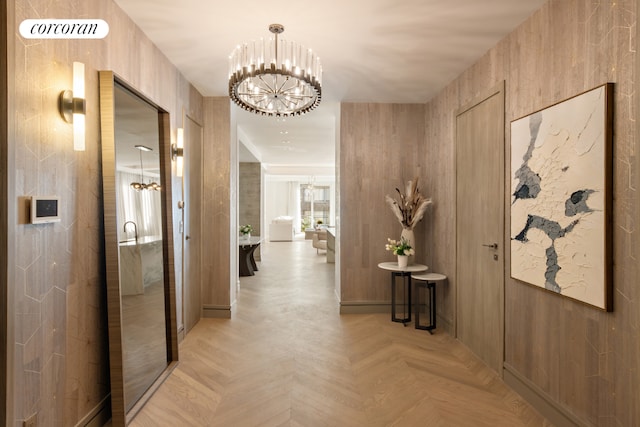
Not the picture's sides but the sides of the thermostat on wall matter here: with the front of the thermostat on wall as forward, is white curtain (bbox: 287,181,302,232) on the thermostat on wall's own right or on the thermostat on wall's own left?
on the thermostat on wall's own left

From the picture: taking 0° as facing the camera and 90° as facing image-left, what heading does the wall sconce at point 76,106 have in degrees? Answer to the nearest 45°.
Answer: approximately 315°

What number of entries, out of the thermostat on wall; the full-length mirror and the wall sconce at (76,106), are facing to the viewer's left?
0

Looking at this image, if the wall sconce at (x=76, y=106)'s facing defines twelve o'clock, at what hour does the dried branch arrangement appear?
The dried branch arrangement is roughly at 10 o'clock from the wall sconce.

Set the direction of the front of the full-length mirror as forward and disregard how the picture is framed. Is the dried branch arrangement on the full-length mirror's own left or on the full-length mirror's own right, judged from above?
on the full-length mirror's own left

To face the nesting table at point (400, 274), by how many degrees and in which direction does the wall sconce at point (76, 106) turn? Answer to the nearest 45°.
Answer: approximately 45° to its left

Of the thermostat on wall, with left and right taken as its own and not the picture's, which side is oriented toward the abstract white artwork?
front

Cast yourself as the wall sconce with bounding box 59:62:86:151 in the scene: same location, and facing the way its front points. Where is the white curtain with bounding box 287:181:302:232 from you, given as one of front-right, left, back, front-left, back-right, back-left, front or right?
left

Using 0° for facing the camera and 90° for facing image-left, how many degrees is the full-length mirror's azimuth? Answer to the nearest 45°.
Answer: approximately 315°

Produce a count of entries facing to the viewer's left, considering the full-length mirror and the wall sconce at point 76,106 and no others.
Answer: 0

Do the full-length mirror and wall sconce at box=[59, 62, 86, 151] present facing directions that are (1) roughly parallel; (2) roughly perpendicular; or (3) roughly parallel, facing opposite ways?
roughly parallel

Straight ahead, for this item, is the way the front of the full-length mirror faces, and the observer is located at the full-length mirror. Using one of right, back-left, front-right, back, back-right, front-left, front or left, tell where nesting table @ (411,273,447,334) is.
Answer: front-left

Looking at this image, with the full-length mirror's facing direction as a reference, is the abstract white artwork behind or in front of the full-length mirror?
in front

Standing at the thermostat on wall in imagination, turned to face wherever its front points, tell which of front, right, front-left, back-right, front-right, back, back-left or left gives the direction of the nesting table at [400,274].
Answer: front-left

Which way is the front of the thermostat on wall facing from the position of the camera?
facing the viewer and to the right of the viewer

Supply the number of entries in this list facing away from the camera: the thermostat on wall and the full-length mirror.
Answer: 0
